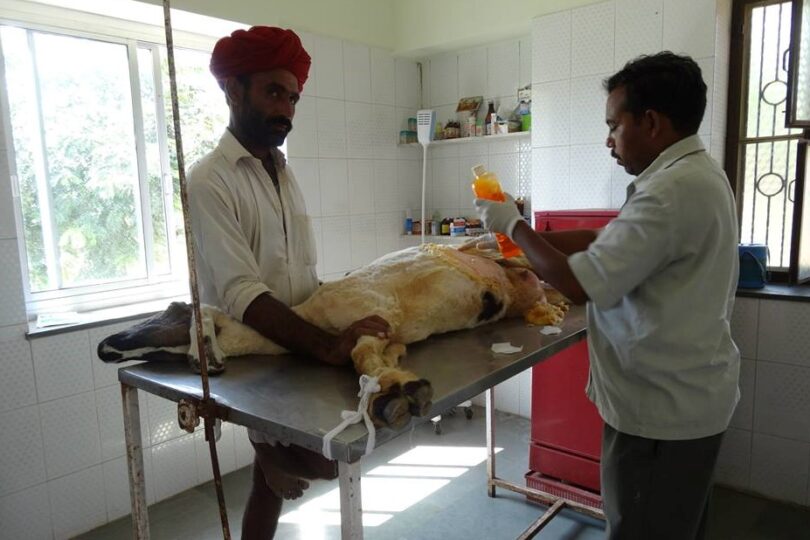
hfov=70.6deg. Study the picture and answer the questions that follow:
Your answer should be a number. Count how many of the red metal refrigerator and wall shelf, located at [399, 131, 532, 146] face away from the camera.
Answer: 0

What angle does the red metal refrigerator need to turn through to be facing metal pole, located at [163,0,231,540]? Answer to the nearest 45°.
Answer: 0° — it already faces it

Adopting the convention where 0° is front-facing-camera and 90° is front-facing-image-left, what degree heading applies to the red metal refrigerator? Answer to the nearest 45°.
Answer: approximately 45°

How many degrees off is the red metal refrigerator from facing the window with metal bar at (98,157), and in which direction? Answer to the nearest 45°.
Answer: approximately 45° to its right

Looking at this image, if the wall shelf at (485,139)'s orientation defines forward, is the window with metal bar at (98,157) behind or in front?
in front

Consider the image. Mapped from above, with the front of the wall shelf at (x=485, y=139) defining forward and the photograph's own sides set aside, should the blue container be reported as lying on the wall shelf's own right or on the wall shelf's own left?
on the wall shelf's own left

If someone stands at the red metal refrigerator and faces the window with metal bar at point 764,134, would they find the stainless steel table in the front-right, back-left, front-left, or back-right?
back-right

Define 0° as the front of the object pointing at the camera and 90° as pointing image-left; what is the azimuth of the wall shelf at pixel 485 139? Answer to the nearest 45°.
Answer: approximately 45°

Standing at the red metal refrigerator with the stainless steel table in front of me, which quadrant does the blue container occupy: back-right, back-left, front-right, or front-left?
back-left
